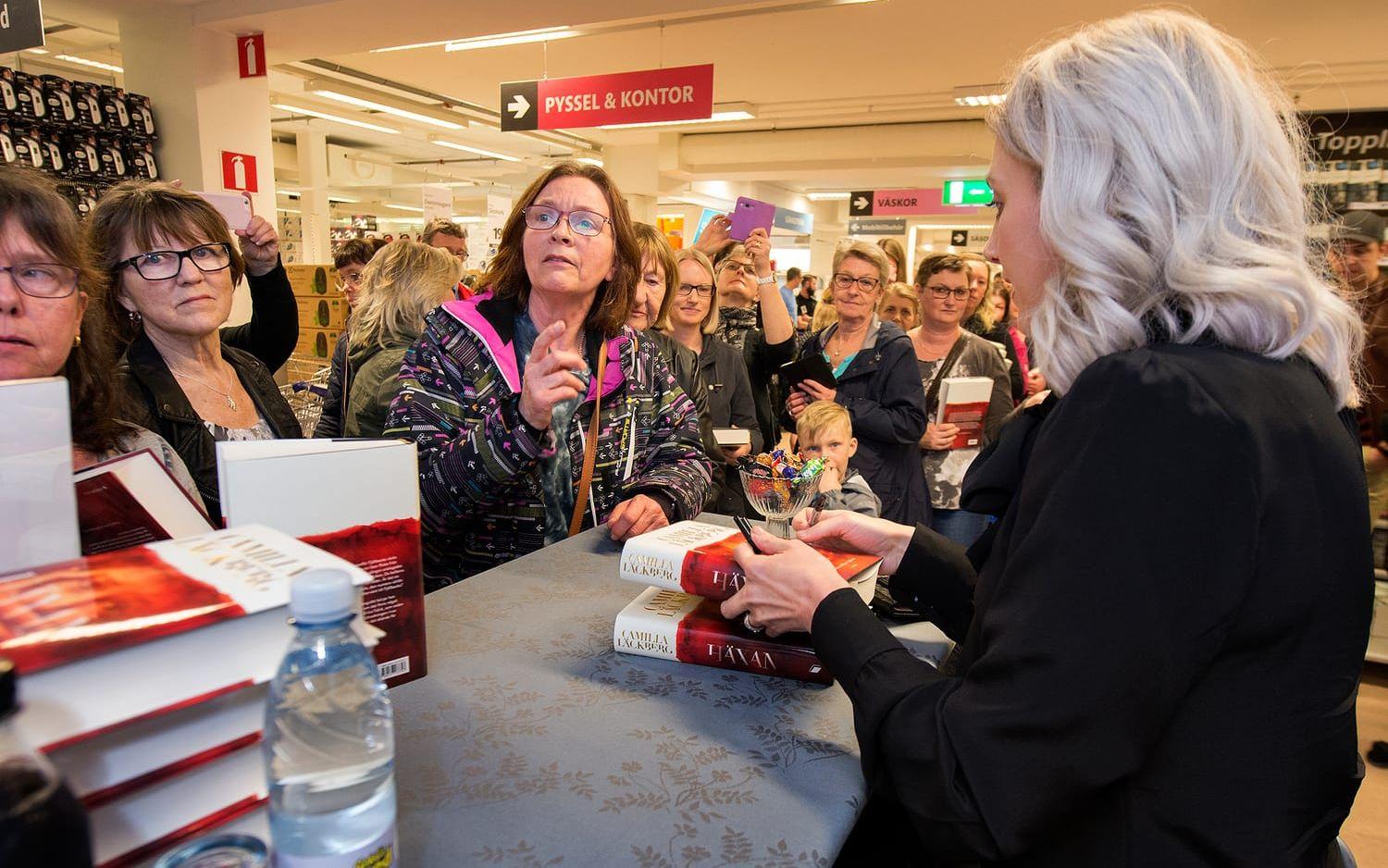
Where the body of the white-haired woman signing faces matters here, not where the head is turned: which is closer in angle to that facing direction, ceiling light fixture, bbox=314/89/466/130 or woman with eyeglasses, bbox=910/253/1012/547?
the ceiling light fixture

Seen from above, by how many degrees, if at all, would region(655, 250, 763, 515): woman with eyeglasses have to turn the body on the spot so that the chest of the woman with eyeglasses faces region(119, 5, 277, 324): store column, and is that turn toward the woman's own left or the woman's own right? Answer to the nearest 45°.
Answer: approximately 135° to the woman's own right

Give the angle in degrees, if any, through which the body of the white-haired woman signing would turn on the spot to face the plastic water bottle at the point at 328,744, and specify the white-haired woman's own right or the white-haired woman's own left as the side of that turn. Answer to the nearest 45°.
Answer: approximately 90° to the white-haired woman's own left

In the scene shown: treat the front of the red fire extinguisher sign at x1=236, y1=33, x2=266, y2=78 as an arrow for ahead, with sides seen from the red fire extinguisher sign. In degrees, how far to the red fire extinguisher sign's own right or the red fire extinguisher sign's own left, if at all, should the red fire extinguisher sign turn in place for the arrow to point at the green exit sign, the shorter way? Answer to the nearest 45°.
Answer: approximately 90° to the red fire extinguisher sign's own left
